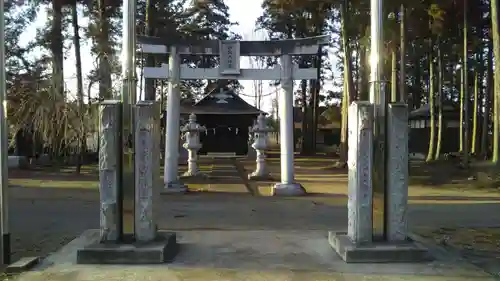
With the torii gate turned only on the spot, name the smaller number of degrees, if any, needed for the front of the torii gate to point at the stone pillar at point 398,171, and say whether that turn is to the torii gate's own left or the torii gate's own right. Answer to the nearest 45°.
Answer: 0° — it already faces it

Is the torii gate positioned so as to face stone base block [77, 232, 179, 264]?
yes

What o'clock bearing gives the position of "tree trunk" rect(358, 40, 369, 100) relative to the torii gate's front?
The tree trunk is roughly at 7 o'clock from the torii gate.

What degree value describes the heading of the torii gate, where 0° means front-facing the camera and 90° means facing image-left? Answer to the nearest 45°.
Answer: approximately 0°

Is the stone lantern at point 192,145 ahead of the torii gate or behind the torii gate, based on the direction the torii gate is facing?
behind

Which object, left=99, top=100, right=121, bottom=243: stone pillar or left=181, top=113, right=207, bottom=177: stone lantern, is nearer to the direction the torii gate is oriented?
the stone pillar

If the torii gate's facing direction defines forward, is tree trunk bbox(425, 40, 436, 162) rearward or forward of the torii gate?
rearward

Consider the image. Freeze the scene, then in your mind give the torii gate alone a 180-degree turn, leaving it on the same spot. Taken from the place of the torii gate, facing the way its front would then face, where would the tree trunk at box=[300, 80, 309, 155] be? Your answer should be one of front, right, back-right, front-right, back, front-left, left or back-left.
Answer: front

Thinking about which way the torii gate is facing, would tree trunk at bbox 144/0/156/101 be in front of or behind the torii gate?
behind

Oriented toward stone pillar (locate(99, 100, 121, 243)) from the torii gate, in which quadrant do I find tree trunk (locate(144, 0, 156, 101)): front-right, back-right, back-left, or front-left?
back-right
